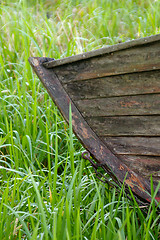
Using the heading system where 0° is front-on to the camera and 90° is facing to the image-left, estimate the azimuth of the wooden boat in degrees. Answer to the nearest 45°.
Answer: approximately 90°
